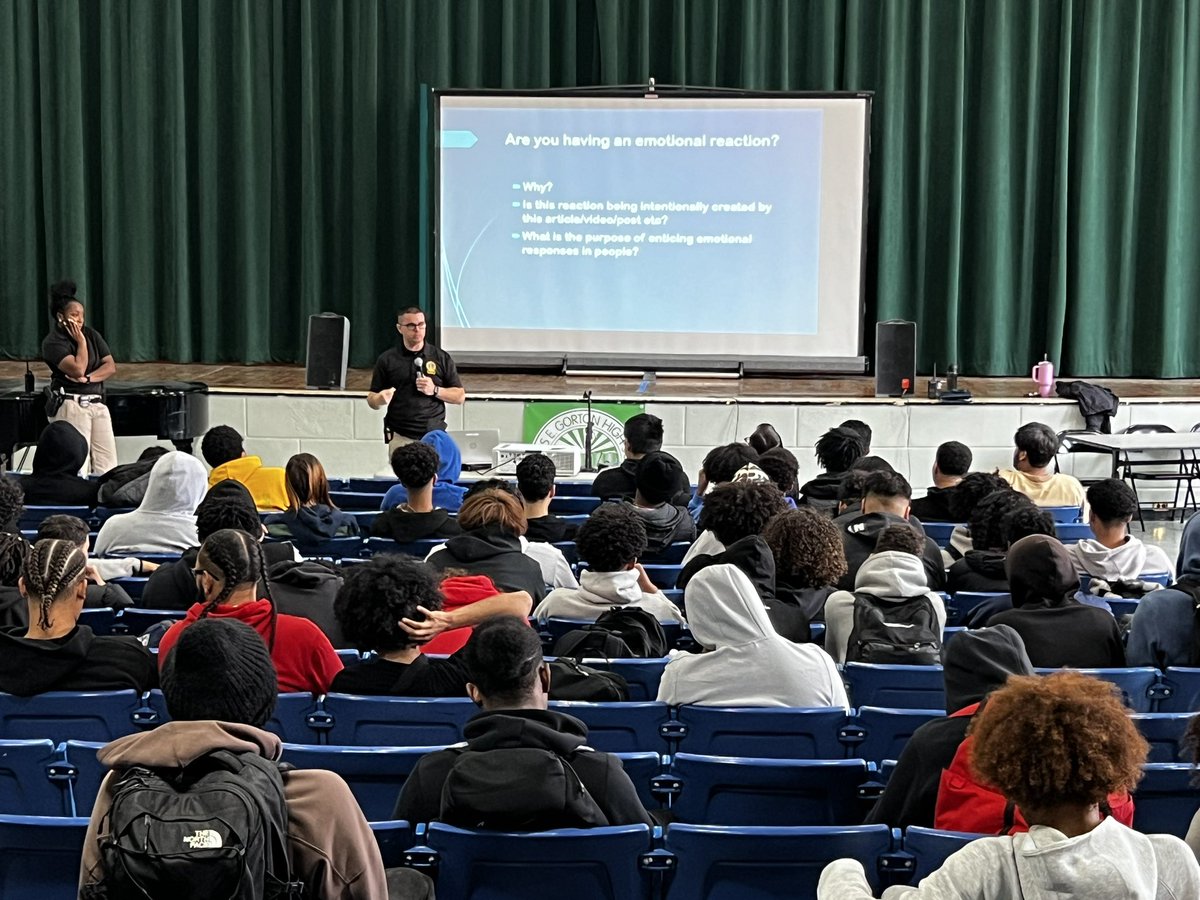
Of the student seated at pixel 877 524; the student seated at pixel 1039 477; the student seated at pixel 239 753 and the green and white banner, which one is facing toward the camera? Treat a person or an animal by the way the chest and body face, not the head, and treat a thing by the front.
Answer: the green and white banner

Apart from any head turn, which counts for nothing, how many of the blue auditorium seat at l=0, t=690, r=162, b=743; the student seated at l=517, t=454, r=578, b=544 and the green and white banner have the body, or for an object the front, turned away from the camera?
2

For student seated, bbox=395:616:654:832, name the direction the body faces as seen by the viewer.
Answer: away from the camera

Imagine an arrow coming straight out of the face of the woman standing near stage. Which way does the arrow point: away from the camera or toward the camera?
toward the camera

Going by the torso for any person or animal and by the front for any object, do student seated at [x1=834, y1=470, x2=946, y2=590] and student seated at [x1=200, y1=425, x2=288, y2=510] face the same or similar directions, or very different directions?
same or similar directions

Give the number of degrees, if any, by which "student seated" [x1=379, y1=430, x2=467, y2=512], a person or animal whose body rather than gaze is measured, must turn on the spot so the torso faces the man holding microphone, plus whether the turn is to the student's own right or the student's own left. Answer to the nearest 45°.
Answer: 0° — they already face them

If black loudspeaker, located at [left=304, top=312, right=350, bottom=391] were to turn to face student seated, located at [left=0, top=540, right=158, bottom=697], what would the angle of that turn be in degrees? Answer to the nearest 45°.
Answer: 0° — it already faces them

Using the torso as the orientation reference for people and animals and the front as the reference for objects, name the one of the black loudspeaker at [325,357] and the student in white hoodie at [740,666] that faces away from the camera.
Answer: the student in white hoodie

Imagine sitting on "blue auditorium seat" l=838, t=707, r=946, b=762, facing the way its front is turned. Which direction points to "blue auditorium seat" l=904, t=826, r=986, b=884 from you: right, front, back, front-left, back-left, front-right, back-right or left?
back

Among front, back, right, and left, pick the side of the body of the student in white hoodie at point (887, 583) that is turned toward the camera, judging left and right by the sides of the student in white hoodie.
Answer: back

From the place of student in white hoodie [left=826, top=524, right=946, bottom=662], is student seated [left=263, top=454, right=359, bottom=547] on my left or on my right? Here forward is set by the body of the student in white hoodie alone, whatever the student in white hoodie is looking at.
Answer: on my left

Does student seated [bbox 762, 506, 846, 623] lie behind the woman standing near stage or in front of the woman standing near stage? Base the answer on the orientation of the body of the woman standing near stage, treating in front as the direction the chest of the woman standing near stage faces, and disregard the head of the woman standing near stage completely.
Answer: in front

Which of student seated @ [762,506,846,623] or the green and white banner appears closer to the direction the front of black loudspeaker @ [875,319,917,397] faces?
the student seated

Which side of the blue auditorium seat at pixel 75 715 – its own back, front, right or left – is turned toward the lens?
back

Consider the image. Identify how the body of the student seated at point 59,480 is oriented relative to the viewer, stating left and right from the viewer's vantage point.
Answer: facing away from the viewer

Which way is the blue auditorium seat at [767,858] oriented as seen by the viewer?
away from the camera

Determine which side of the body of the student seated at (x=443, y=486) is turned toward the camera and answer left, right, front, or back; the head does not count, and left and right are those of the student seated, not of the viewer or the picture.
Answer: back

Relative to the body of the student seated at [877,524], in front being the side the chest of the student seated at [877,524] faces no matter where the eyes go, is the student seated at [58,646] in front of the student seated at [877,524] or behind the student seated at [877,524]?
behind

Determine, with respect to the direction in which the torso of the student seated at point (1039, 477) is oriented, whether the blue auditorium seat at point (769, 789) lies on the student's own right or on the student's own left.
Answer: on the student's own left
